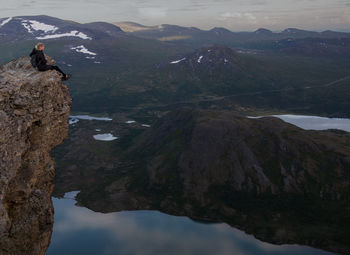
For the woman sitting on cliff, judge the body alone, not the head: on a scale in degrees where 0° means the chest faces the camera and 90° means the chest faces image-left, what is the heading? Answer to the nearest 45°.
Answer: approximately 270°
